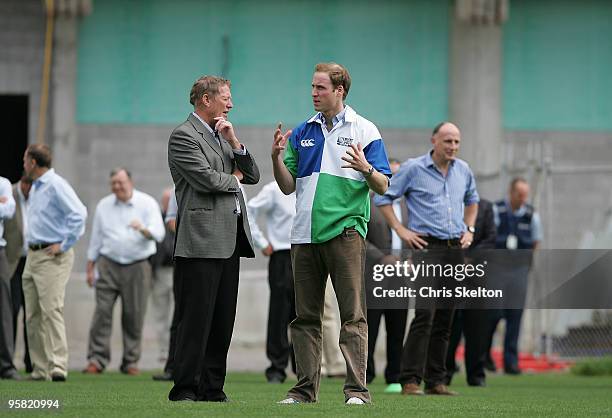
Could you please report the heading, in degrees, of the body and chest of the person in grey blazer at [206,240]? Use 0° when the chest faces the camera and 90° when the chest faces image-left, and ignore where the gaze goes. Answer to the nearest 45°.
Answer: approximately 315°

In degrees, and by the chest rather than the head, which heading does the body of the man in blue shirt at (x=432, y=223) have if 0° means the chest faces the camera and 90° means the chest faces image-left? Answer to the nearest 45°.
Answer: approximately 315°

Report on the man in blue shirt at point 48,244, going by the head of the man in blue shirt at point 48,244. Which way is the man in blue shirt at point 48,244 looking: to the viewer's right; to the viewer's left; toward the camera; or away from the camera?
to the viewer's left

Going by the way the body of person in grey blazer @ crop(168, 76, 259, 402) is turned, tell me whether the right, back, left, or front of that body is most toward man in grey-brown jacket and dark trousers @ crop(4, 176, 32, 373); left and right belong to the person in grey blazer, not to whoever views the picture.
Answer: back

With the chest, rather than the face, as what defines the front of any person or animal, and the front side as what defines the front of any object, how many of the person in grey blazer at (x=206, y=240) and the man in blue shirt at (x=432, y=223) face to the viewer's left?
0

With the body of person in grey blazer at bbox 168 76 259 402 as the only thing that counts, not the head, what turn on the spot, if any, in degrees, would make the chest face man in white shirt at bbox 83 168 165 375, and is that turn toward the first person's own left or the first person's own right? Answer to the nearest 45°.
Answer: approximately 135° to the first person's own left

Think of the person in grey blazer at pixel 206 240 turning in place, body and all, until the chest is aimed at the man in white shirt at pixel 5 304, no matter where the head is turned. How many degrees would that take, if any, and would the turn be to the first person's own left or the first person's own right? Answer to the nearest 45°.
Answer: approximately 180°

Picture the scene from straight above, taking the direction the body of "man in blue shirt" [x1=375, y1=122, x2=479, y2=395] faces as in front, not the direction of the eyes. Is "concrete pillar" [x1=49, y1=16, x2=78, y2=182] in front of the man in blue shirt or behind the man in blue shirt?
behind

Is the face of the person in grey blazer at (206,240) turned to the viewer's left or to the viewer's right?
to the viewer's right

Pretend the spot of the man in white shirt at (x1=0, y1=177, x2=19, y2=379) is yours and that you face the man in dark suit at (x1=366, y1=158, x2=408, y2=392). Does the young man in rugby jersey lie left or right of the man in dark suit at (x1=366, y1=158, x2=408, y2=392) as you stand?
right

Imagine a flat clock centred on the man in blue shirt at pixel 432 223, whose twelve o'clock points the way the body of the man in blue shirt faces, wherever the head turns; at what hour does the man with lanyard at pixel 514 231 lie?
The man with lanyard is roughly at 8 o'clock from the man in blue shirt.
